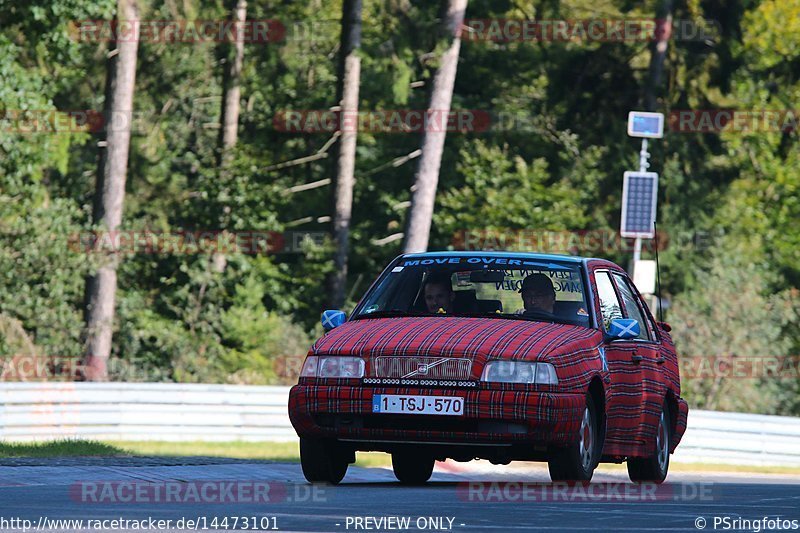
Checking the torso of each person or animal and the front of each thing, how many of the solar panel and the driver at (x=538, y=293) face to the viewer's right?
0

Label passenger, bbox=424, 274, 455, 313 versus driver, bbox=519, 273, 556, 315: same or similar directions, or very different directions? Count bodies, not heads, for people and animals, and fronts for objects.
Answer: same or similar directions

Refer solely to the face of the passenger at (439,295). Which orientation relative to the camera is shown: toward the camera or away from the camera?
toward the camera

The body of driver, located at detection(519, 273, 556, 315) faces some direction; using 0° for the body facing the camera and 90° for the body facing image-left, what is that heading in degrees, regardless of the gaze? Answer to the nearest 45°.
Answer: approximately 45°

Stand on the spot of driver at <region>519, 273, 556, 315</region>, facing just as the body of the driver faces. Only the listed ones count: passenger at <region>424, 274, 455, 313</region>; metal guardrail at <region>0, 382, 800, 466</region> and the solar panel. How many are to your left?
0

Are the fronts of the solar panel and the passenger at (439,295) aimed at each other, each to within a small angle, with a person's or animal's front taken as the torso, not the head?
no

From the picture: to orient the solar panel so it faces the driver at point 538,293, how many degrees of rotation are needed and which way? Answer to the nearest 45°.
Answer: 0° — it already faces them

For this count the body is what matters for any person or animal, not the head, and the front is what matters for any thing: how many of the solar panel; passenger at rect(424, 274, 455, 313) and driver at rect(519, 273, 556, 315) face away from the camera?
0

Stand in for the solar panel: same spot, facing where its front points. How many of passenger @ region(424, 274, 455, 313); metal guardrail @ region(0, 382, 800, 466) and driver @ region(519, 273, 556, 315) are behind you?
0

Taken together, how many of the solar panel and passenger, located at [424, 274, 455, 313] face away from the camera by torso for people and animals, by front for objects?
0

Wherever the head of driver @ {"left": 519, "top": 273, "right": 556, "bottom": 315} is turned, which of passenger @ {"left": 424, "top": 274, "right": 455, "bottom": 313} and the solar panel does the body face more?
the passenger

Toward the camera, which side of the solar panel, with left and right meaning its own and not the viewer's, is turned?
front

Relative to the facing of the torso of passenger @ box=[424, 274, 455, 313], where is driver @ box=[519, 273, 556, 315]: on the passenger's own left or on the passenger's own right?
on the passenger's own left

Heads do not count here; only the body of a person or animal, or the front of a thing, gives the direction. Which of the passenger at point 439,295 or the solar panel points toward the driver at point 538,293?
the solar panel

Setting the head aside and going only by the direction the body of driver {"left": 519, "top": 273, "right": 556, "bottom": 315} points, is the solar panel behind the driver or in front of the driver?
behind

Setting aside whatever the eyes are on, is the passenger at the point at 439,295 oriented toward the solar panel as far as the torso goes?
no

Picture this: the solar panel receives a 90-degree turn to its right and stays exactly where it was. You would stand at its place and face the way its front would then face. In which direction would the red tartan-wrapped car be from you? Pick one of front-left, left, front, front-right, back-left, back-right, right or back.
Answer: left
